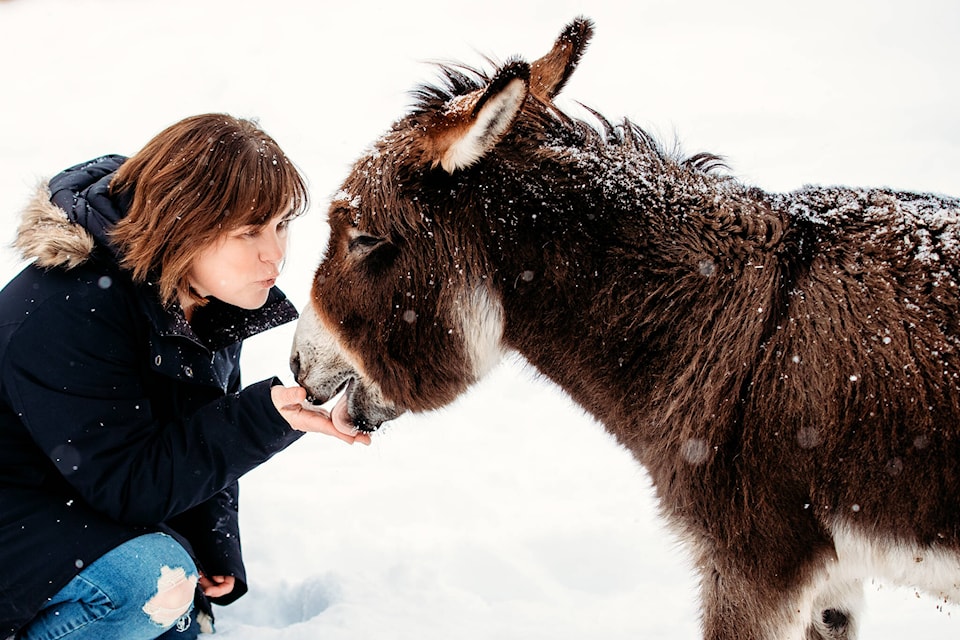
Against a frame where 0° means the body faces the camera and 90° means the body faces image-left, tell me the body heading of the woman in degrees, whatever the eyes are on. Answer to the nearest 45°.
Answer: approximately 270°

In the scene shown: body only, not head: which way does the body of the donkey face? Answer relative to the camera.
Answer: to the viewer's left

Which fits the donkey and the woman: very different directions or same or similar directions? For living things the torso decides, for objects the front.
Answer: very different directions

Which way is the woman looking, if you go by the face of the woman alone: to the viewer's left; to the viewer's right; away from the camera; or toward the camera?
to the viewer's right

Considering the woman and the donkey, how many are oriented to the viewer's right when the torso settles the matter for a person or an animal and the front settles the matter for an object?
1

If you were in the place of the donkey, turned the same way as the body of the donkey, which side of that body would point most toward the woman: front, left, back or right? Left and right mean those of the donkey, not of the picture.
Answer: front

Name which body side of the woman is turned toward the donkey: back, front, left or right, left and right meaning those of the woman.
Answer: front
